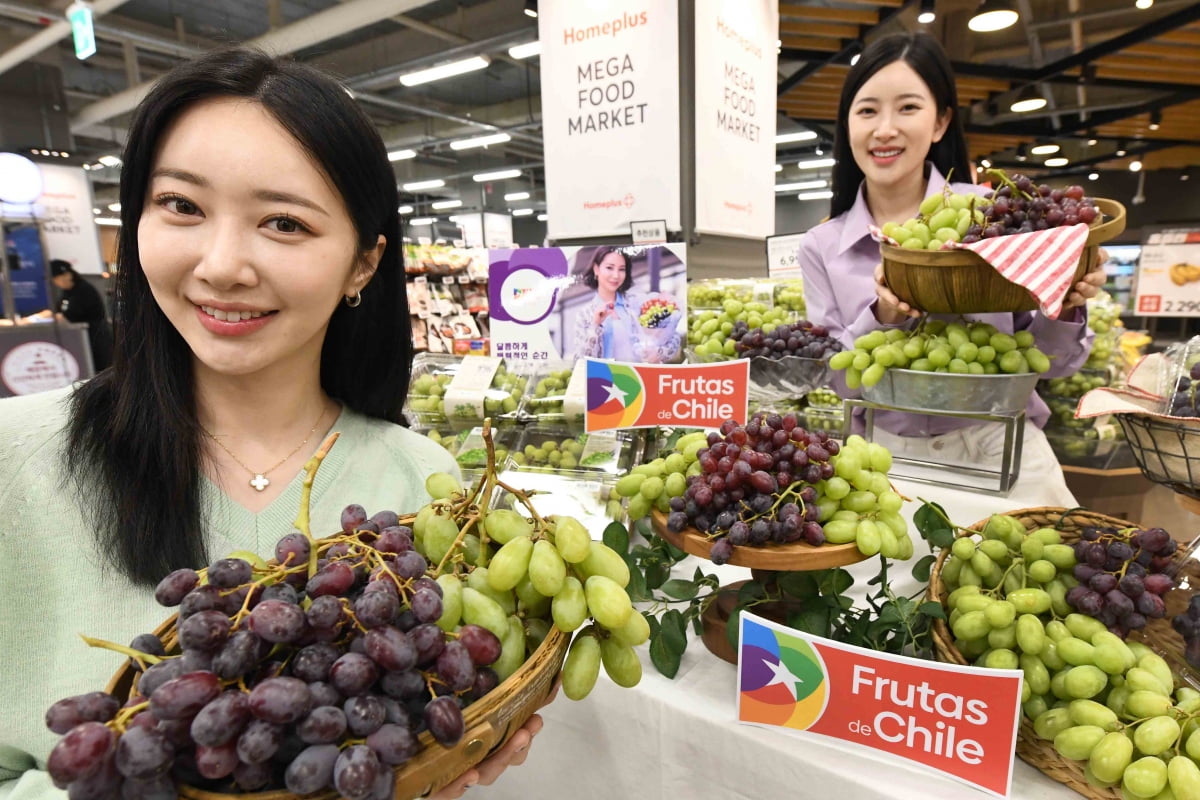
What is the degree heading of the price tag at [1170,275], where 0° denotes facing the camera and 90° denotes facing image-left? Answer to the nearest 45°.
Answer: approximately 0°

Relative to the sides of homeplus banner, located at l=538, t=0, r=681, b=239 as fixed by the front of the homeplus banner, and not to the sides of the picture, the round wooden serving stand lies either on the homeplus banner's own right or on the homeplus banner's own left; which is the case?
on the homeplus banner's own left

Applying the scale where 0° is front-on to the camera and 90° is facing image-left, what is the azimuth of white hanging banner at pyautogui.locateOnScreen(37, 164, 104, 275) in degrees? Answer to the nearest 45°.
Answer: approximately 0°

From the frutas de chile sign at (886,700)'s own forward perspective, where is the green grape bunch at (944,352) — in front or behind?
behind

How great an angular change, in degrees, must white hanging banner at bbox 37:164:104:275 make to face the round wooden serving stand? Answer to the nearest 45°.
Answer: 0° — it already faces it

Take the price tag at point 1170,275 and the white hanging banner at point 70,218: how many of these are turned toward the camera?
2

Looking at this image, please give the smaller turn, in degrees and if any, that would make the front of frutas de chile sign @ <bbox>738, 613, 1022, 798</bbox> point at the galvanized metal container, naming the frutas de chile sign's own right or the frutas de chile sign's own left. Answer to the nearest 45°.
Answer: approximately 135° to the frutas de chile sign's own right

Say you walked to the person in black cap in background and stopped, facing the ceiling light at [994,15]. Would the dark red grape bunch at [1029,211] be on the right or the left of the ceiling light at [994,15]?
right

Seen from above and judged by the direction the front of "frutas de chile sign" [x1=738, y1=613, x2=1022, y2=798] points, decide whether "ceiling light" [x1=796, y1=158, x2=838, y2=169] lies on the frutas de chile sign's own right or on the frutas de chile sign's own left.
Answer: on the frutas de chile sign's own right
